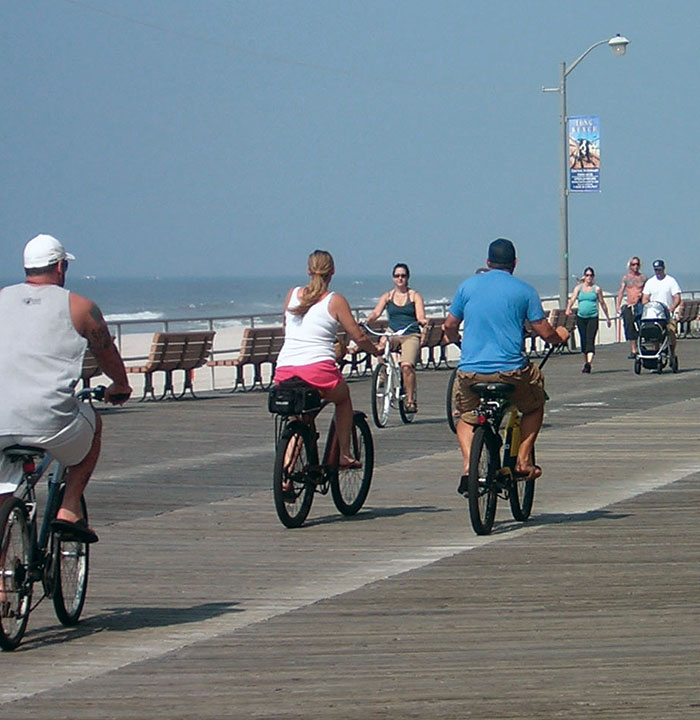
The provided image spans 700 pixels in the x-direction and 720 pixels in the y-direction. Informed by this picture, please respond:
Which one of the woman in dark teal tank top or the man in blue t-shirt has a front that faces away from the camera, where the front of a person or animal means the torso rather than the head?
the man in blue t-shirt

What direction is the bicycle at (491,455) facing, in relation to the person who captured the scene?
facing away from the viewer and to the right of the viewer

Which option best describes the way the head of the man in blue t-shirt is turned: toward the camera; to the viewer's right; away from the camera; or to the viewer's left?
away from the camera

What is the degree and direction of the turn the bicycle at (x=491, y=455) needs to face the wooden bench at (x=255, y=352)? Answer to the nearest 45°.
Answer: approximately 45° to its left

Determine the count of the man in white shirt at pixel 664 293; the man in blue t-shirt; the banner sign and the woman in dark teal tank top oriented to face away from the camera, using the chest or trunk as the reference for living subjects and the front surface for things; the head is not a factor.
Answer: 1

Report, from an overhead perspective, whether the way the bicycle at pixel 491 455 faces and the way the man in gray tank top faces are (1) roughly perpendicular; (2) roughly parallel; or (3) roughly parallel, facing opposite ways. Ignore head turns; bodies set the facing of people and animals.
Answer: roughly parallel

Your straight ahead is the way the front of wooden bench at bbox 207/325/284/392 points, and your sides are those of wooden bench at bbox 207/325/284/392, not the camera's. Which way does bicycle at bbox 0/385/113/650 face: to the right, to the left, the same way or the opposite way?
to the right

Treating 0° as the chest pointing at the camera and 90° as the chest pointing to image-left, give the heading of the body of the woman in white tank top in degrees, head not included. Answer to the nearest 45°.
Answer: approximately 225°

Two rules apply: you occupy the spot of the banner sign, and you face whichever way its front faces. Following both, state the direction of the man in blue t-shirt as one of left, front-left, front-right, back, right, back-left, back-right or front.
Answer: front

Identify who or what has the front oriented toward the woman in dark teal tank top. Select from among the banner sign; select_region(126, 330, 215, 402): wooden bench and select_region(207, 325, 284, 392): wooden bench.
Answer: the banner sign

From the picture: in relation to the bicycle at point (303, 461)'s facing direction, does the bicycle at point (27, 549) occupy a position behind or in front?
behind

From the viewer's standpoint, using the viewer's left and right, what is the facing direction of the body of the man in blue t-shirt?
facing away from the viewer

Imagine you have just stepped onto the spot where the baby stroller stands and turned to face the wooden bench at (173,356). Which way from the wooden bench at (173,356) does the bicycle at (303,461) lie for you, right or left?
left

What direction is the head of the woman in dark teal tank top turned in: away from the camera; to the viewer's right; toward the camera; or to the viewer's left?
toward the camera

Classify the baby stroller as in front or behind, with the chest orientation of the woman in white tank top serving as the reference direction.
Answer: in front

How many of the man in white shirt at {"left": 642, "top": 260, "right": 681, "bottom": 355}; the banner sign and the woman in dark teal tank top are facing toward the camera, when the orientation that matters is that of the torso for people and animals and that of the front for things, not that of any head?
3

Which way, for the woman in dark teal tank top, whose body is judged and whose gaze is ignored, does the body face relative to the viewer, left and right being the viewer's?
facing the viewer

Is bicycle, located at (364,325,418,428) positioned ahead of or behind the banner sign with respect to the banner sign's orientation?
ahead

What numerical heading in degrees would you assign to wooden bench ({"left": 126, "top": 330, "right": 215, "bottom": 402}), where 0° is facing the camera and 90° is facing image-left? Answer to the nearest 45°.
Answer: approximately 135°

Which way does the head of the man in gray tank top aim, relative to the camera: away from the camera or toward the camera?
away from the camera

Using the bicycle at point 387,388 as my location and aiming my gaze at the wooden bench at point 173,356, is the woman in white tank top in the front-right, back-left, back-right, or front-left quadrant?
back-left
